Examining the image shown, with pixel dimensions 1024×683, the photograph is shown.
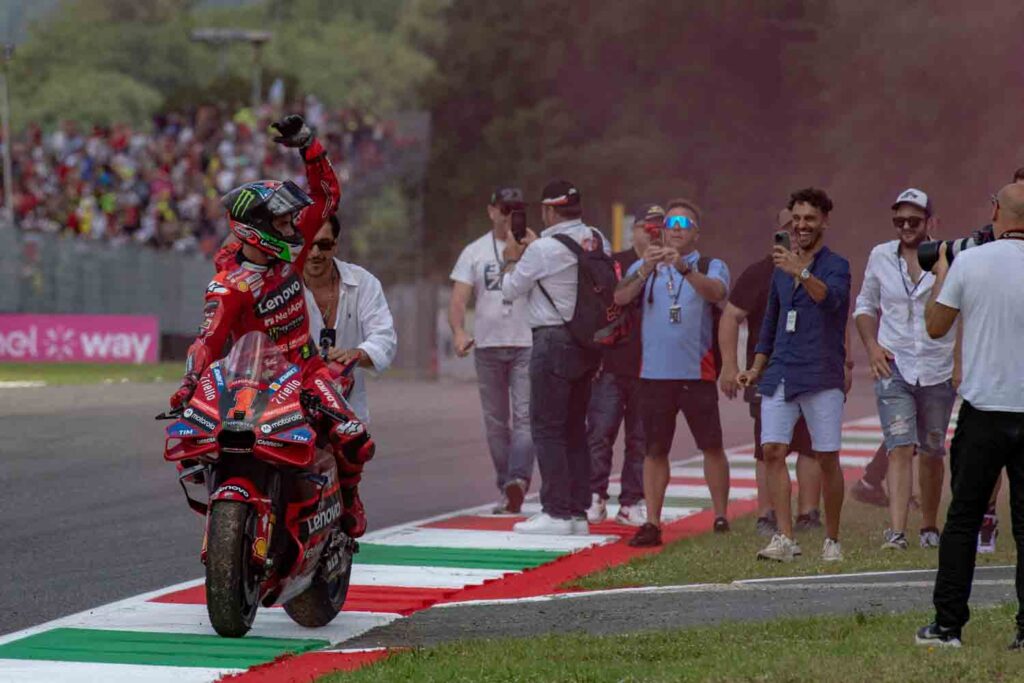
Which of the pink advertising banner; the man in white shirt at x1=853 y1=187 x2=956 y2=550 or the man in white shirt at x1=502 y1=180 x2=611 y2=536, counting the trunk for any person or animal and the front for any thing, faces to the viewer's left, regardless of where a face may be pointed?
the man in white shirt at x1=502 y1=180 x2=611 y2=536

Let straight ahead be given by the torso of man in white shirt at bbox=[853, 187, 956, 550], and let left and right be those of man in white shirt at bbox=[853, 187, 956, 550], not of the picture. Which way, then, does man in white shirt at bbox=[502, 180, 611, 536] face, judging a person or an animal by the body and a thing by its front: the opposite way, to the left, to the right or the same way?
to the right

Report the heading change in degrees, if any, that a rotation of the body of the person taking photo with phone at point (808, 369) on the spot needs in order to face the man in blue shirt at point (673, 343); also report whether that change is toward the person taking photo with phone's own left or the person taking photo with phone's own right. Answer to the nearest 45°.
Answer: approximately 90° to the person taking photo with phone's own right

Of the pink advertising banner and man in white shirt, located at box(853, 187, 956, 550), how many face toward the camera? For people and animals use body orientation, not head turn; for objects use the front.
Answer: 2

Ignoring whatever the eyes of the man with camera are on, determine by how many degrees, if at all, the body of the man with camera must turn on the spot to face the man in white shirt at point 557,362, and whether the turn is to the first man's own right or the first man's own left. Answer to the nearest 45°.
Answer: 0° — they already face them

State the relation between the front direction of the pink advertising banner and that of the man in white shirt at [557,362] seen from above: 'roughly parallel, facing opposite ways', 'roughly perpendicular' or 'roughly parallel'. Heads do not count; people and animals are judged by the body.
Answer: roughly perpendicular

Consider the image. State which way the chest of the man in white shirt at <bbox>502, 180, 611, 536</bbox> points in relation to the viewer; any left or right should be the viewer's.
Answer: facing to the left of the viewer

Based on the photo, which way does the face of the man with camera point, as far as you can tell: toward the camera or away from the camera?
away from the camera

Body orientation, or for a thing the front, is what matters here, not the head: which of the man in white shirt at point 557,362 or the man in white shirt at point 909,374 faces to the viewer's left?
the man in white shirt at point 557,362

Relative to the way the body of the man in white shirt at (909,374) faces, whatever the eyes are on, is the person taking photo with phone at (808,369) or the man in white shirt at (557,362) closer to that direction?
the person taking photo with phone

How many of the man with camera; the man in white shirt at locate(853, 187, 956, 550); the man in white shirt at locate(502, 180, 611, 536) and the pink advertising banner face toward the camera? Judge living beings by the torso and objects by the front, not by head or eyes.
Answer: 2

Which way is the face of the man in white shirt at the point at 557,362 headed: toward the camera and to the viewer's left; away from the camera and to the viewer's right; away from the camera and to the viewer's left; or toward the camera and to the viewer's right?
away from the camera and to the viewer's left
